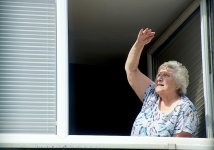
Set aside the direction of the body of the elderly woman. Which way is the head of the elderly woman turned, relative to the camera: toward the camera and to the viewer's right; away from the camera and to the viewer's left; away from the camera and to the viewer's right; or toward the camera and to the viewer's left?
toward the camera and to the viewer's left

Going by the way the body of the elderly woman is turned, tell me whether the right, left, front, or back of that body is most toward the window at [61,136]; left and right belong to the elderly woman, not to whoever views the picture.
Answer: front

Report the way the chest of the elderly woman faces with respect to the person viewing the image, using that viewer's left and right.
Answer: facing the viewer and to the left of the viewer
